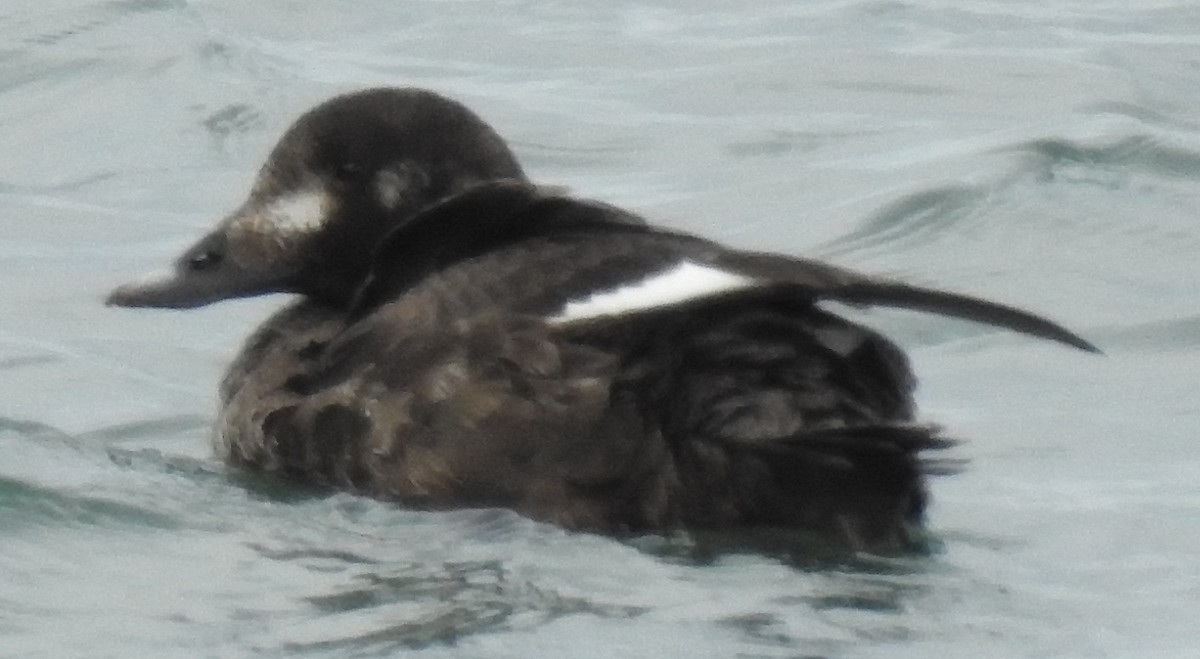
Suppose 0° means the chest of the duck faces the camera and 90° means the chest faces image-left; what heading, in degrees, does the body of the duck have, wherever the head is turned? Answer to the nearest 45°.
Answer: approximately 90°
